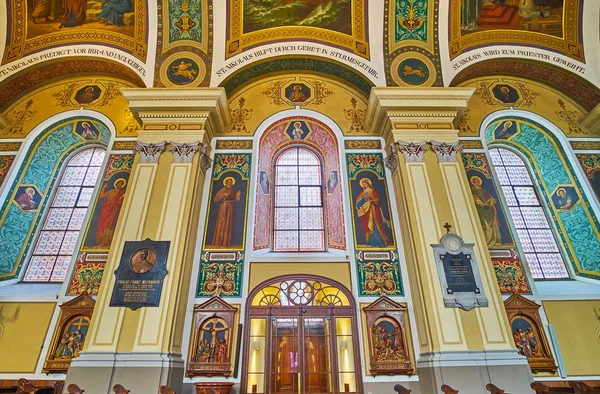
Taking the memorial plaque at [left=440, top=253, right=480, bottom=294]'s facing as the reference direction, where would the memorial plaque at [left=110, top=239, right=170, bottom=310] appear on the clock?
the memorial plaque at [left=110, top=239, right=170, bottom=310] is roughly at 2 o'clock from the memorial plaque at [left=440, top=253, right=480, bottom=294].

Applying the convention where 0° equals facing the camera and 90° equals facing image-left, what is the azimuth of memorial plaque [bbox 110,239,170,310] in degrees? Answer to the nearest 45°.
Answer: approximately 0°

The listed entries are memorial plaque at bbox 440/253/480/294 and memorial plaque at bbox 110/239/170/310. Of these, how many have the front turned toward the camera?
2

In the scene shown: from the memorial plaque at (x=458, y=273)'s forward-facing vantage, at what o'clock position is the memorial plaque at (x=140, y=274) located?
the memorial plaque at (x=140, y=274) is roughly at 2 o'clock from the memorial plaque at (x=458, y=273).

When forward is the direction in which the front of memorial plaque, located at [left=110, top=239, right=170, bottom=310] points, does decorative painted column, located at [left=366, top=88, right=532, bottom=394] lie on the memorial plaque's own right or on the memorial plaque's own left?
on the memorial plaque's own left

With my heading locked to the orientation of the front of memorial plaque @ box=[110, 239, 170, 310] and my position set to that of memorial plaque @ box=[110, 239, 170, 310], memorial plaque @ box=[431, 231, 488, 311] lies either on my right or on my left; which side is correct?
on my left
